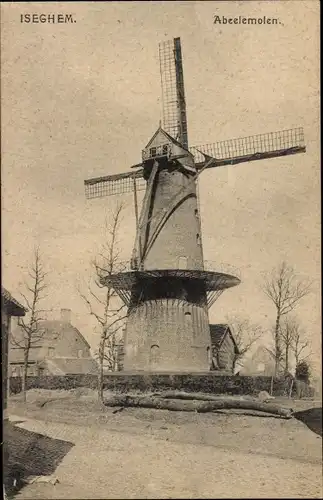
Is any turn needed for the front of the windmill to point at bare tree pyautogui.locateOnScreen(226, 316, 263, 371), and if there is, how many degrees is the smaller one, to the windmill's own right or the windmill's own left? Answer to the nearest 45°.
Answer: approximately 45° to the windmill's own left

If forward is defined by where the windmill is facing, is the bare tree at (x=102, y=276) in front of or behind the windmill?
behind

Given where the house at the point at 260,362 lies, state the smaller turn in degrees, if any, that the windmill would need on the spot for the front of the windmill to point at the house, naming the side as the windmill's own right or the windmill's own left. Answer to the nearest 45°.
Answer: approximately 45° to the windmill's own left

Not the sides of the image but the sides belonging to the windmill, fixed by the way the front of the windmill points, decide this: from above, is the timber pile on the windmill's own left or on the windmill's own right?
on the windmill's own right
